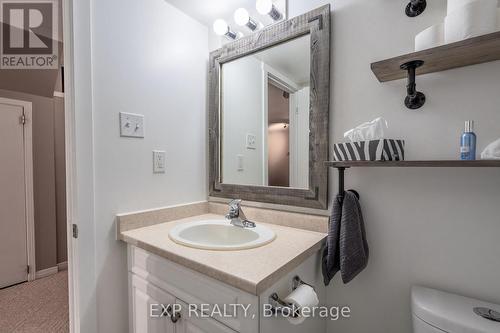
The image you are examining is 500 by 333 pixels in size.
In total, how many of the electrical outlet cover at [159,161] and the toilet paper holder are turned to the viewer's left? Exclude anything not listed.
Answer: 0

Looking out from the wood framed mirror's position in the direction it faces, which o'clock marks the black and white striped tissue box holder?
The black and white striped tissue box holder is roughly at 9 o'clock from the wood framed mirror.

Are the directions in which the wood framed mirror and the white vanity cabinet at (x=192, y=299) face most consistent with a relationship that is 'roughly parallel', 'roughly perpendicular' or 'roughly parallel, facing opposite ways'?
roughly parallel

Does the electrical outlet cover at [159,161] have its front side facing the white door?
no

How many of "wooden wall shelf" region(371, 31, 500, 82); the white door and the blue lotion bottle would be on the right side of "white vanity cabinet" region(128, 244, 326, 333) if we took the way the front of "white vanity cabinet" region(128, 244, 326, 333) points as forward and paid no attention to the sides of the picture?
1

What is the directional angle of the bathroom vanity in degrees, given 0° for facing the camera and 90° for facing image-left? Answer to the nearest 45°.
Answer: approximately 45°

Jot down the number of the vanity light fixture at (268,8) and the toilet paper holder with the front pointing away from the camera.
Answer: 0

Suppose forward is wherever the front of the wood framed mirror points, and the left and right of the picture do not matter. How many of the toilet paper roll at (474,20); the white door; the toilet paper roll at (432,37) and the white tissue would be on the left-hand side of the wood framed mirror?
3

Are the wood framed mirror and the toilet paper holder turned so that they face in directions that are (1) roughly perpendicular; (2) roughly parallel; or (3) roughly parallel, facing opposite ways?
roughly perpendicular

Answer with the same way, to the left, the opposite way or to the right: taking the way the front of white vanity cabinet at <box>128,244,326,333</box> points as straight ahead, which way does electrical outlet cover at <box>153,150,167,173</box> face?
to the left

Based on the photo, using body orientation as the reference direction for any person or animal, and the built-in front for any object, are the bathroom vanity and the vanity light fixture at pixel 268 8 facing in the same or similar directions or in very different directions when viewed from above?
same or similar directions

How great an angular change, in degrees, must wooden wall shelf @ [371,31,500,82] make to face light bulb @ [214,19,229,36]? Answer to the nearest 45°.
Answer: approximately 45° to its right

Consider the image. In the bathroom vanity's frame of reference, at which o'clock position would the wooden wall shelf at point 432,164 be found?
The wooden wall shelf is roughly at 8 o'clock from the bathroom vanity.

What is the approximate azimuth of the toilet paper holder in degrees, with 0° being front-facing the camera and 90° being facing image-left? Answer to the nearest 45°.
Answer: approximately 315°
